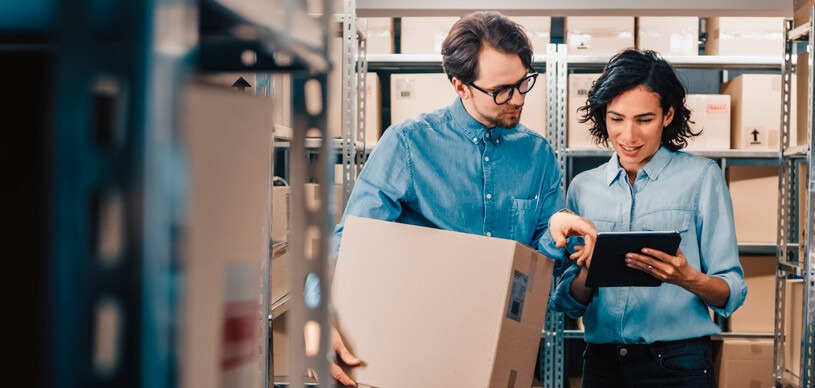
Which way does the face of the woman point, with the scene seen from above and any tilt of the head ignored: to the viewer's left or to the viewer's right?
to the viewer's left

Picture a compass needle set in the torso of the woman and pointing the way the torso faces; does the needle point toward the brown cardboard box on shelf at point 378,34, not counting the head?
no

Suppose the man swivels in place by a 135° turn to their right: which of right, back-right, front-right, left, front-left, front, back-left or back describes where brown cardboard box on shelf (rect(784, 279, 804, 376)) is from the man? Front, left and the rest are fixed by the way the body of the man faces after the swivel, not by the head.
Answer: back-right

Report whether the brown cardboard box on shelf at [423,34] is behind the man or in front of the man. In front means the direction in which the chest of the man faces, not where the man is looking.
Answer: behind

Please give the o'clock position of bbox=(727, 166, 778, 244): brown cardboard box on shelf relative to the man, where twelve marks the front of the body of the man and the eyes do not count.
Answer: The brown cardboard box on shelf is roughly at 9 o'clock from the man.

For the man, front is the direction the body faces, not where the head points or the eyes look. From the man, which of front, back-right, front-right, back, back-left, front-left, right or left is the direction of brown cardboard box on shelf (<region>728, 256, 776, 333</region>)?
left

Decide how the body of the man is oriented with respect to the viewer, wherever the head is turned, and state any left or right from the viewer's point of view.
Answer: facing the viewer and to the right of the viewer

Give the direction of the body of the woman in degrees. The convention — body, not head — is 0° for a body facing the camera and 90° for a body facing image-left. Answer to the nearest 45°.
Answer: approximately 45°

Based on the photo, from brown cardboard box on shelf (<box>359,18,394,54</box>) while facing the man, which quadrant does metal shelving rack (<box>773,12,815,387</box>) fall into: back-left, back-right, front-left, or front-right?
front-left

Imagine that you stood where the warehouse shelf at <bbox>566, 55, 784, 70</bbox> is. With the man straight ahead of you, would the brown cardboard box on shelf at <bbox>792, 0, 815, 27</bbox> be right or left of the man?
left

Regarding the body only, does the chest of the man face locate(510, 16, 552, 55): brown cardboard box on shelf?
no

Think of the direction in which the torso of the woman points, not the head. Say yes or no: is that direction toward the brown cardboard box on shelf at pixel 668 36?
no

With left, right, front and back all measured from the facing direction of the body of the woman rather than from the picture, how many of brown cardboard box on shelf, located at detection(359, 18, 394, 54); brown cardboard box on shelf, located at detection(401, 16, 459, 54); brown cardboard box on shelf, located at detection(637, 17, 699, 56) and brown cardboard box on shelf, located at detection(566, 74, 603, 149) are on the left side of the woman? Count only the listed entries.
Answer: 0
